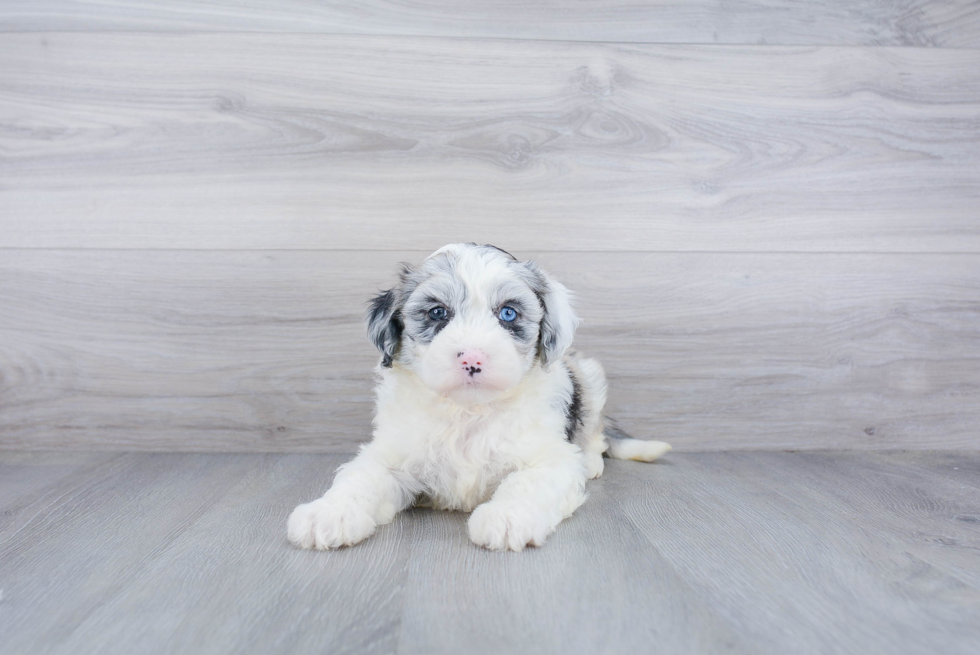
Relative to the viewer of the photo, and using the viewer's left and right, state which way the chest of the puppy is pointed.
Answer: facing the viewer and to the left of the viewer
